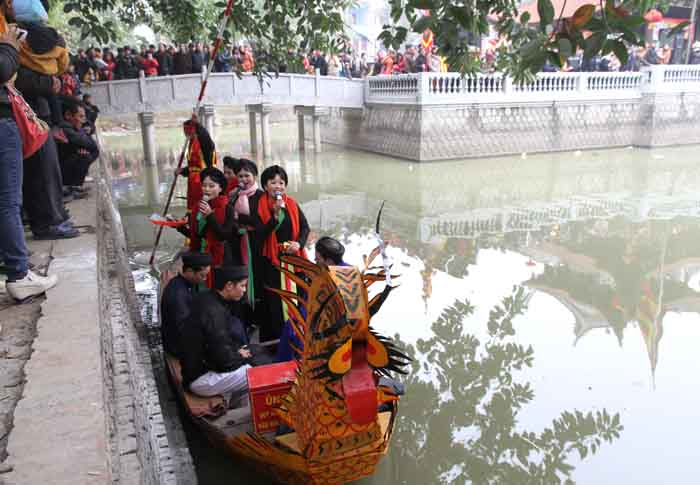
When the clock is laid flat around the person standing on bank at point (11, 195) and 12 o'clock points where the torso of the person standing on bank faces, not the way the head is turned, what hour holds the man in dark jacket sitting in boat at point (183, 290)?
The man in dark jacket sitting in boat is roughly at 11 o'clock from the person standing on bank.

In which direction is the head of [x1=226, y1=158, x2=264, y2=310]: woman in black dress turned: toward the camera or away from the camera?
toward the camera

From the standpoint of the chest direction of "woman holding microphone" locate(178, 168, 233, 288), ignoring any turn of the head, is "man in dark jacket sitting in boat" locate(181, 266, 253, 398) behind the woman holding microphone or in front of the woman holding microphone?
in front

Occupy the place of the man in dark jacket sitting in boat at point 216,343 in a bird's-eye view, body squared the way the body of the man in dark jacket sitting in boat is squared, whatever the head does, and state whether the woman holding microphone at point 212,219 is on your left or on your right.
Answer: on your left

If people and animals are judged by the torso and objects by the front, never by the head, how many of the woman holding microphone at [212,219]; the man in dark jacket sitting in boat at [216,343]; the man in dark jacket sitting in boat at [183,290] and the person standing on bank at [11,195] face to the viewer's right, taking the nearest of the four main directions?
3

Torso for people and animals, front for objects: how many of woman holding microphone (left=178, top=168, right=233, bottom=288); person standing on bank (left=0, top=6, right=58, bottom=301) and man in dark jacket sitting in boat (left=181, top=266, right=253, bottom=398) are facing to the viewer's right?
2

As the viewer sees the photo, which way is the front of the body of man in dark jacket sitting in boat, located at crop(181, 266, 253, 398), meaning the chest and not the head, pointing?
to the viewer's right

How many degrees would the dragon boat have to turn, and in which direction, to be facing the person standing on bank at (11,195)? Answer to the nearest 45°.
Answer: approximately 135° to its right

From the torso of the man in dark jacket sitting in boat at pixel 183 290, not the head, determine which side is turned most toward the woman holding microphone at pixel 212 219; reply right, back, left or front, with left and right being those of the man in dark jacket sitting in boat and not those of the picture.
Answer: left

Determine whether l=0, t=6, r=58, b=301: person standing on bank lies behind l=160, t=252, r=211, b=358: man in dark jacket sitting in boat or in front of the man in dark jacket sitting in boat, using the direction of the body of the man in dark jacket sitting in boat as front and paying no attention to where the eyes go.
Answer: behind

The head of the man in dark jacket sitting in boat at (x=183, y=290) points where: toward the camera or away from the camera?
toward the camera

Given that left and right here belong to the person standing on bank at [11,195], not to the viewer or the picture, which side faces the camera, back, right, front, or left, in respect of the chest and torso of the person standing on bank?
right
